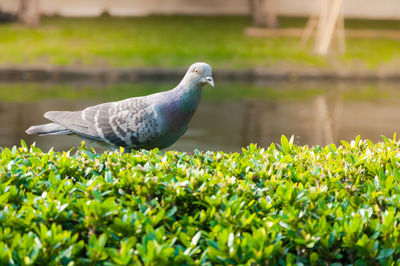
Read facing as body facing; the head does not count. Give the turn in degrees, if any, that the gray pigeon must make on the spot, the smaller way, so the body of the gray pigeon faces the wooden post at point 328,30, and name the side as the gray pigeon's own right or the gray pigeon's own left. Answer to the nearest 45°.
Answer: approximately 45° to the gray pigeon's own left

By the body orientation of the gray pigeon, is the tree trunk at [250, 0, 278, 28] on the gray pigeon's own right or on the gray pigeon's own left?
on the gray pigeon's own left

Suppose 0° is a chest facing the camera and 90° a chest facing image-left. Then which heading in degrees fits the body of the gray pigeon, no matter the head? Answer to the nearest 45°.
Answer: approximately 270°

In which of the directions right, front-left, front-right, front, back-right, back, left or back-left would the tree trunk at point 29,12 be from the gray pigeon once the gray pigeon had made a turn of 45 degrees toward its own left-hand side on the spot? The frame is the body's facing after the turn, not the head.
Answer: front-left
